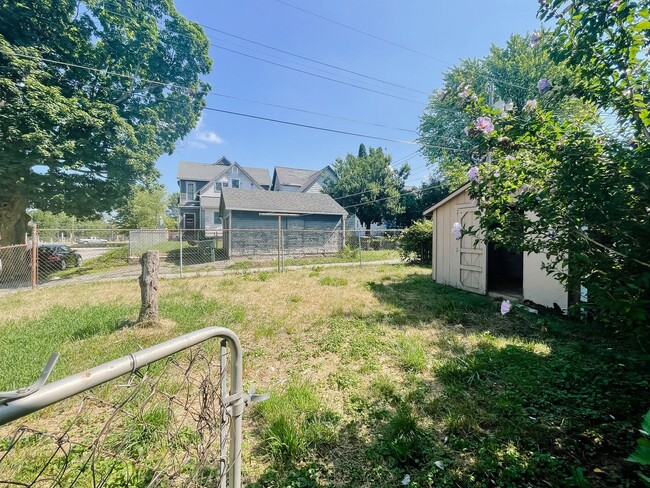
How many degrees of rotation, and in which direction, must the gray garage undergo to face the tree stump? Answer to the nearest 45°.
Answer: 0° — it already faces it

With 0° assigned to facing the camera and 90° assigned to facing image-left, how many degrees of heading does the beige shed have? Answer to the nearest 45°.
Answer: approximately 45°

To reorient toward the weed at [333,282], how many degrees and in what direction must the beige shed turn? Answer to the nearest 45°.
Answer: approximately 45° to its right

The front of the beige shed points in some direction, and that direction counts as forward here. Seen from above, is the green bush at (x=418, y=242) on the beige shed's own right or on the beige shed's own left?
on the beige shed's own right
